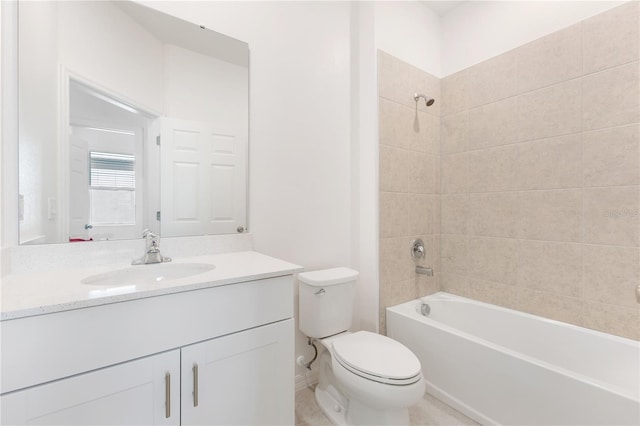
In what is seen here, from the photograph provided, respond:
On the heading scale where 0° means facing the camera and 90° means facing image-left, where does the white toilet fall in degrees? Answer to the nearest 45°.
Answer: approximately 315°

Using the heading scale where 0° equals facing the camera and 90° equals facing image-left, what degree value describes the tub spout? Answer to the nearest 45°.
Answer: approximately 315°

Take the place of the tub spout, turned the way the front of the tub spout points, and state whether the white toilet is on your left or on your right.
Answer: on your right

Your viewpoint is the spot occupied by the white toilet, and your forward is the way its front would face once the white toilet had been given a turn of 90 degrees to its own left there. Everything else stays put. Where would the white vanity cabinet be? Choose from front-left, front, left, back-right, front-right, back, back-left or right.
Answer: back

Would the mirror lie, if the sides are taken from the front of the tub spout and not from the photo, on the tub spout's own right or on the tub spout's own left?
on the tub spout's own right

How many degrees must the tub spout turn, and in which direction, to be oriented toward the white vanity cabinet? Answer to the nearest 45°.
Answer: approximately 90° to its right

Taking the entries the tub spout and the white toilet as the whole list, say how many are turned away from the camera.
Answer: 0
